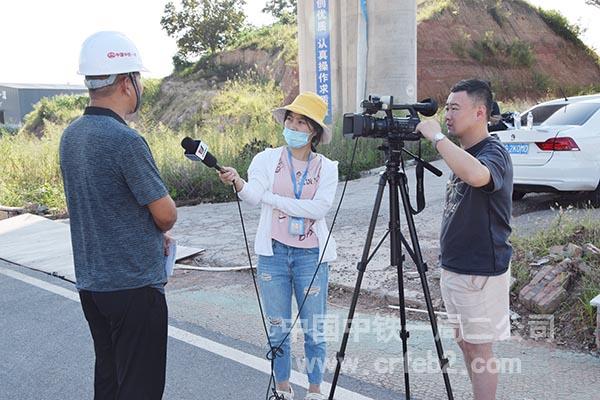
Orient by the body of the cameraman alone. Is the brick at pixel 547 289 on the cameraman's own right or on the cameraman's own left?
on the cameraman's own right

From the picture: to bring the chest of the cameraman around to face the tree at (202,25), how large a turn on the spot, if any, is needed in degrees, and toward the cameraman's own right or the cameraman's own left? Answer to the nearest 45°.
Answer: approximately 45° to the cameraman's own right

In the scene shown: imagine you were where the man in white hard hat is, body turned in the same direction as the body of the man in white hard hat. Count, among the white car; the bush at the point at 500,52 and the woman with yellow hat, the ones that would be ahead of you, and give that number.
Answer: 3

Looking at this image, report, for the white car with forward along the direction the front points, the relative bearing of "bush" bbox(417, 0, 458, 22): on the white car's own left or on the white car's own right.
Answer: on the white car's own left

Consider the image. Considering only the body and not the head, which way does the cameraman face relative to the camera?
to the viewer's left

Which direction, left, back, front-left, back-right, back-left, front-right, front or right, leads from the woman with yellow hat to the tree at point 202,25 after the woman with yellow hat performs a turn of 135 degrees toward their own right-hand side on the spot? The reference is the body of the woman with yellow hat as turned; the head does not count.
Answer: front-right

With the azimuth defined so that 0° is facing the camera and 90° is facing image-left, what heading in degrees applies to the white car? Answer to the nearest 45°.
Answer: approximately 225°

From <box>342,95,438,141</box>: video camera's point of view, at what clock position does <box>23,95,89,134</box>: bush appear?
The bush is roughly at 2 o'clock from the video camera.

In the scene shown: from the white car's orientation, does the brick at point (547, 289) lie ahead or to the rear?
to the rear

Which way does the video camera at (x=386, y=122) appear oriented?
to the viewer's left

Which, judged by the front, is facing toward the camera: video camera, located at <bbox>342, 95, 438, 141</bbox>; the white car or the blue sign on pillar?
the blue sign on pillar

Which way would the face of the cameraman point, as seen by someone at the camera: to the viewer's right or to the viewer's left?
to the viewer's left
